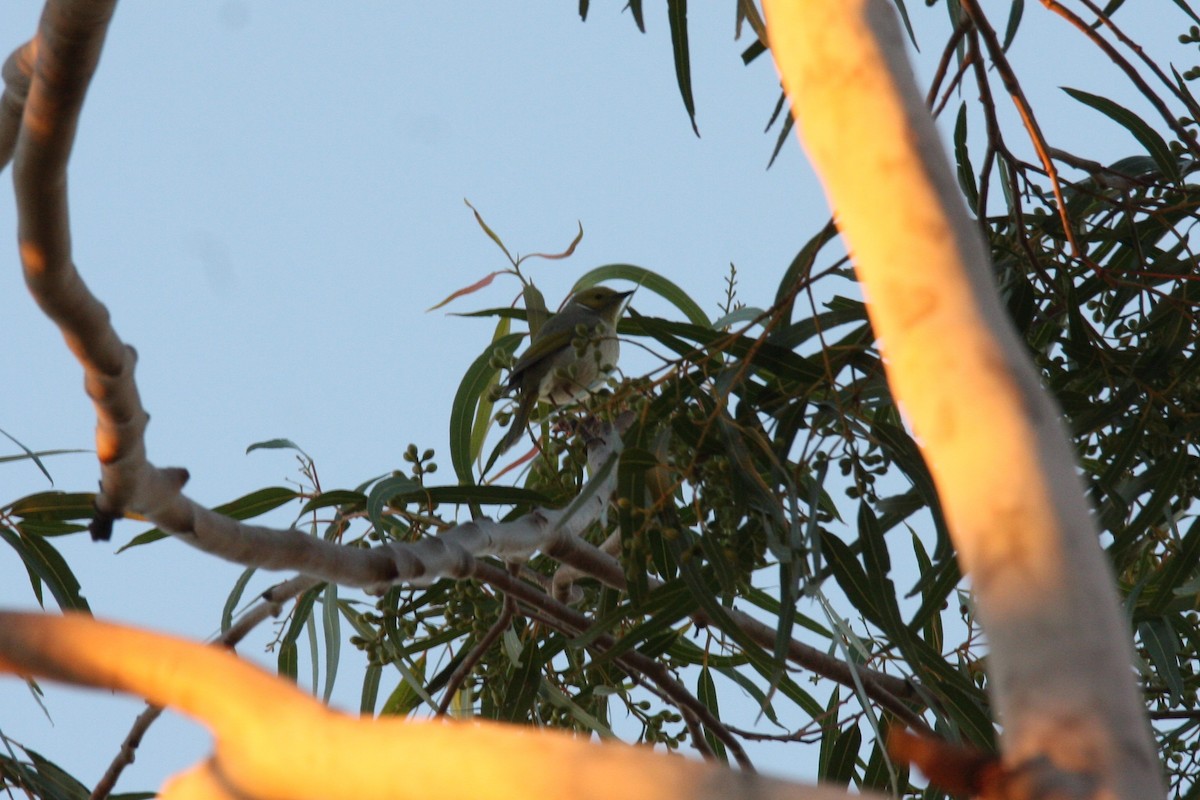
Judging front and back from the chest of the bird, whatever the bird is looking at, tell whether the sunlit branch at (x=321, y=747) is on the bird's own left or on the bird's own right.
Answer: on the bird's own right

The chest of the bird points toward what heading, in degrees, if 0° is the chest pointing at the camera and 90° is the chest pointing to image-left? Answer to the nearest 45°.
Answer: approximately 270°
